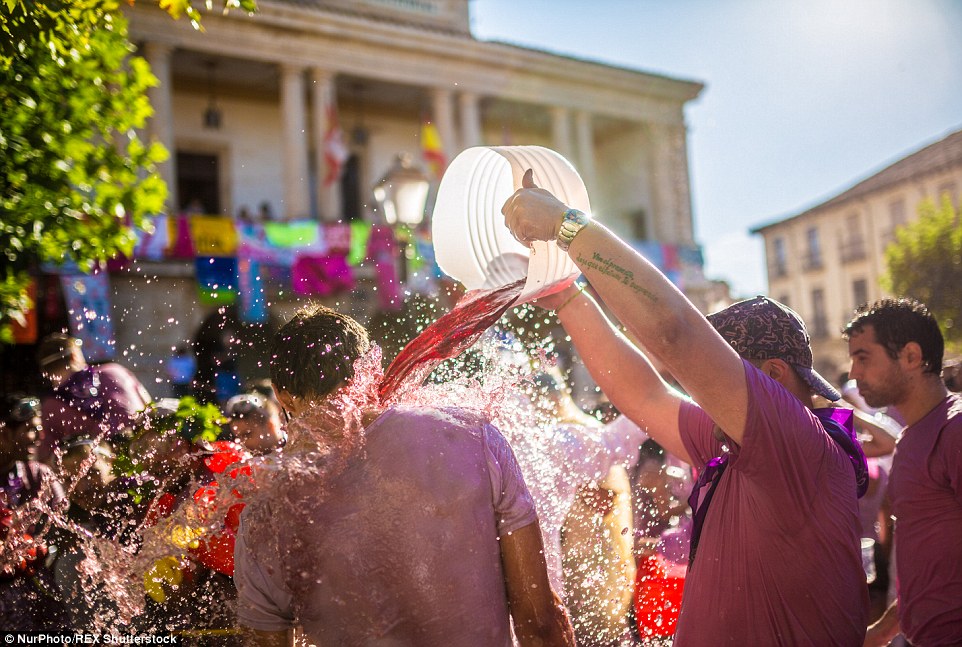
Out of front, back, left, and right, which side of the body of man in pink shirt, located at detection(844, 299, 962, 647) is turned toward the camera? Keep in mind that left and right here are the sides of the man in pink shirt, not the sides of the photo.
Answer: left

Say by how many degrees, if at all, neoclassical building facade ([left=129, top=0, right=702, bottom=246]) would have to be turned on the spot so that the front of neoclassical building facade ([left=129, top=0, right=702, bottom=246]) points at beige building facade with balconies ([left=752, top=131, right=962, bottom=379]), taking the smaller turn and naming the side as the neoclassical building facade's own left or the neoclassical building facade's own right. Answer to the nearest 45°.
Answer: approximately 90° to the neoclassical building facade's own left

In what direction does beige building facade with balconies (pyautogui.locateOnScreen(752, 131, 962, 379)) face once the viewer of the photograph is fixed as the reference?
facing the viewer and to the left of the viewer

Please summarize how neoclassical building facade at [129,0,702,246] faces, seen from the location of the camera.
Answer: facing the viewer and to the right of the viewer

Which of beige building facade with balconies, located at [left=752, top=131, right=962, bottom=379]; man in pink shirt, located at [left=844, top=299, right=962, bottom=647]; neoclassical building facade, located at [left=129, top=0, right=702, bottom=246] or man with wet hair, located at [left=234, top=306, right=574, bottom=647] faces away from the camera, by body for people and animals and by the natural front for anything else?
the man with wet hair

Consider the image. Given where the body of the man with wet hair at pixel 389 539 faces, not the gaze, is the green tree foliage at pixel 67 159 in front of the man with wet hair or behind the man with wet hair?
in front

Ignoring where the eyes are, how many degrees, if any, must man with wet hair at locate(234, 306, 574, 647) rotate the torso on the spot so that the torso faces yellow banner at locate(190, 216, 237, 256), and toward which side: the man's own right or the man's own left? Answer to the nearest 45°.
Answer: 0° — they already face it

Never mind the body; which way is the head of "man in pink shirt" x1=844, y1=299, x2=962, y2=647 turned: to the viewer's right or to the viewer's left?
to the viewer's left

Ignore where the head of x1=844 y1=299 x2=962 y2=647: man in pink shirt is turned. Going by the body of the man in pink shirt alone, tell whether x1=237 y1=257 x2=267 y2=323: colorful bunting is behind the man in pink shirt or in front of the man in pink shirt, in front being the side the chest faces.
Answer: in front

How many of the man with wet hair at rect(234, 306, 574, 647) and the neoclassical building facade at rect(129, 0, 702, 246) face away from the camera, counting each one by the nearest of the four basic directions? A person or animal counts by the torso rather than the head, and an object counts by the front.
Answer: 1

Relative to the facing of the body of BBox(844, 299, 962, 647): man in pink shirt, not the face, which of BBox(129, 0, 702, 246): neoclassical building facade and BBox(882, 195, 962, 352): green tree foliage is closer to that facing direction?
the neoclassical building facade

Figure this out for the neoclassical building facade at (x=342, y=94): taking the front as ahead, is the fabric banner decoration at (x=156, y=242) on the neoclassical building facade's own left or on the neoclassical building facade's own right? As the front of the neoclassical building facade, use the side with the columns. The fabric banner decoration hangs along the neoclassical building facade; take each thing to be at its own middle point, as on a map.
on the neoclassical building facade's own right

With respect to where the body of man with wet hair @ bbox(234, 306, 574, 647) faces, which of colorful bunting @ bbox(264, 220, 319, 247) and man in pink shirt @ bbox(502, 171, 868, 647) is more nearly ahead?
the colorful bunting

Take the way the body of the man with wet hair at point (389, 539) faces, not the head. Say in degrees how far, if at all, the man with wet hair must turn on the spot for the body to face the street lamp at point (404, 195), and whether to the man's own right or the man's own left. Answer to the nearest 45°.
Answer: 0° — they already face it

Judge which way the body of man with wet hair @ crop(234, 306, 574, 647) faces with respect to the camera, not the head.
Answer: away from the camera
